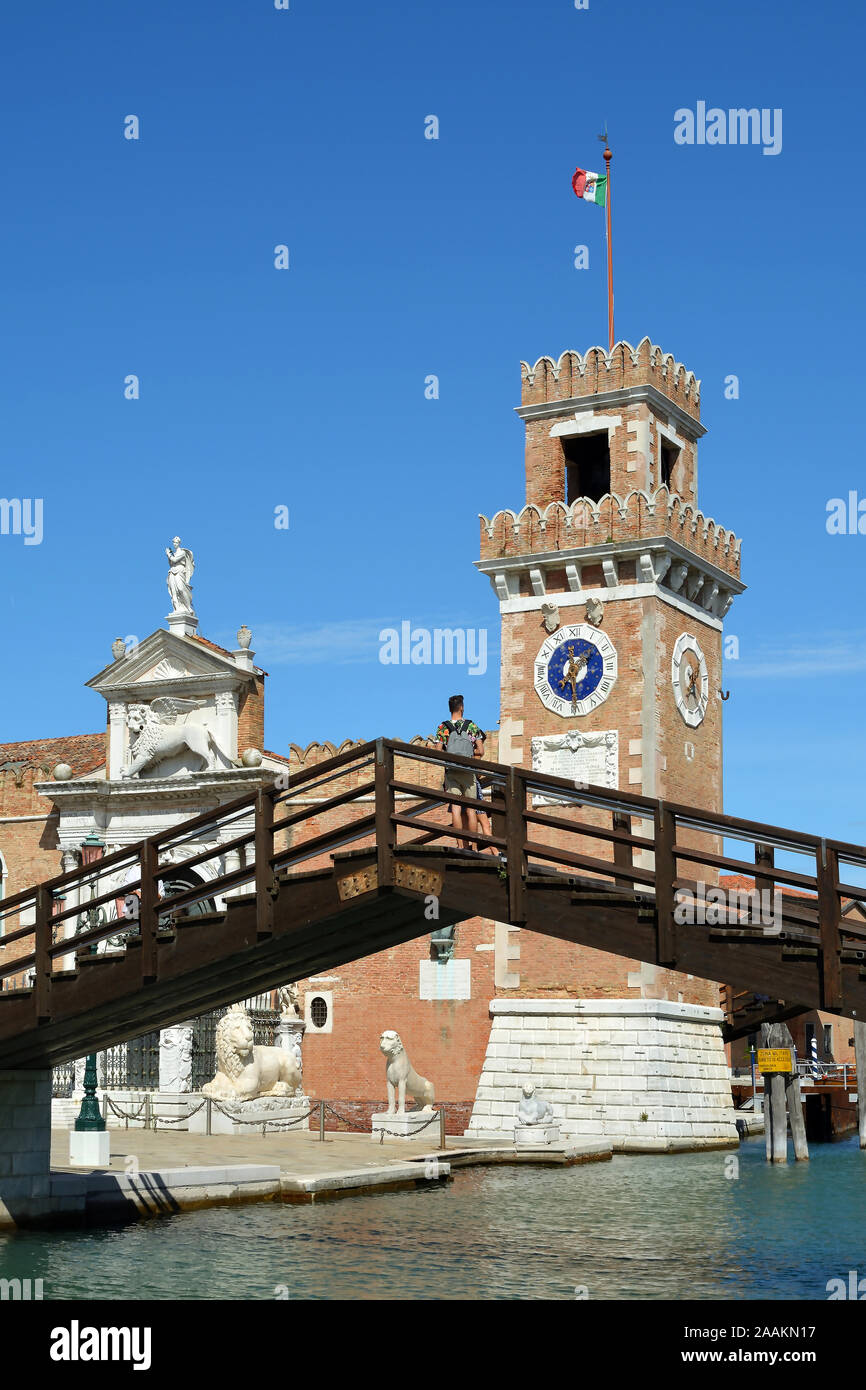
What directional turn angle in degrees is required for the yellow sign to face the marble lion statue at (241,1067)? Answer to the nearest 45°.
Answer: approximately 90° to its right

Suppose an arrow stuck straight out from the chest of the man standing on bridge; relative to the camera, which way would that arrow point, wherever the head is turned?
away from the camera

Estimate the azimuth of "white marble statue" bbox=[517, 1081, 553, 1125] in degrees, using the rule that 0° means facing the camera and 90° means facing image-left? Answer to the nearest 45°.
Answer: approximately 45°

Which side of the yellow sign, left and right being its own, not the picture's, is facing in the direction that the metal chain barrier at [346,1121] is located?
right

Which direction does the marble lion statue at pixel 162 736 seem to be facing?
to the viewer's left

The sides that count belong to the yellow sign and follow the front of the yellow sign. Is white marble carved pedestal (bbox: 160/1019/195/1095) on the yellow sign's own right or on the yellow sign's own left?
on the yellow sign's own right

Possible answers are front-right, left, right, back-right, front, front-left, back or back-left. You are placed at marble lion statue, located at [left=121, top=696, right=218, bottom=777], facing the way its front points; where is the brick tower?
back-left
